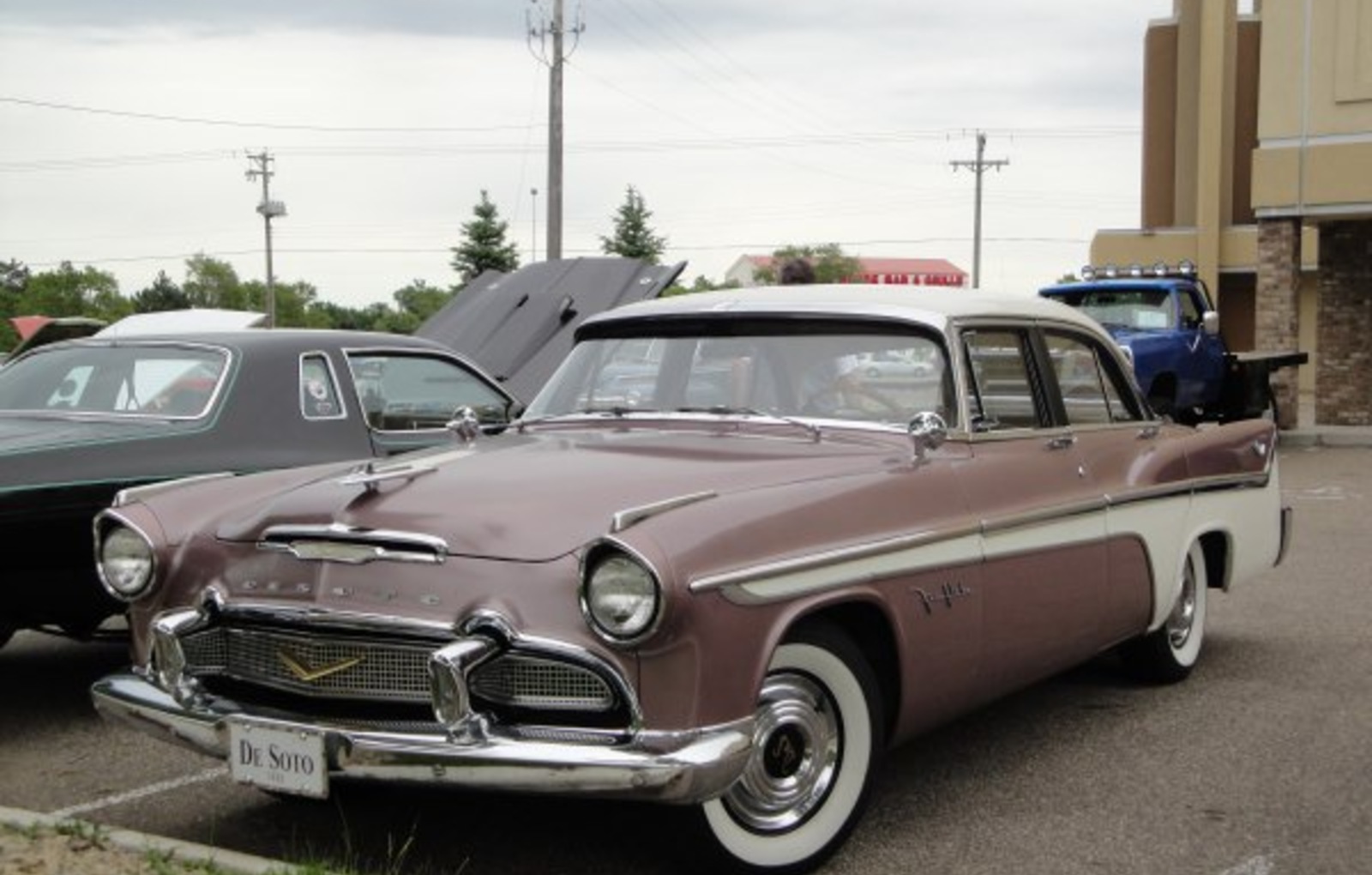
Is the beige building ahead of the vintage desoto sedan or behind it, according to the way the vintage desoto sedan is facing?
behind

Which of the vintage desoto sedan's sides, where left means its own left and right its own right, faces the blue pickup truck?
back

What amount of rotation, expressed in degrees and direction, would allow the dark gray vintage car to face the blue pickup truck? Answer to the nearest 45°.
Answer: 0° — it already faces it

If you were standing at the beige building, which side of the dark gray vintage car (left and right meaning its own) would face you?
front

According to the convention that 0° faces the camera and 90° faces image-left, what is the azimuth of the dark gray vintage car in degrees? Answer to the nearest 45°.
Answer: approximately 225°

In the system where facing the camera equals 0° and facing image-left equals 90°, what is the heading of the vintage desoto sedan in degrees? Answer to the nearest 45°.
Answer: approximately 45°

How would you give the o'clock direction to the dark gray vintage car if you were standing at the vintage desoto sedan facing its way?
The dark gray vintage car is roughly at 3 o'clock from the vintage desoto sedan.

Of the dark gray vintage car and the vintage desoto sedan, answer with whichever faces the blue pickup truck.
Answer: the dark gray vintage car

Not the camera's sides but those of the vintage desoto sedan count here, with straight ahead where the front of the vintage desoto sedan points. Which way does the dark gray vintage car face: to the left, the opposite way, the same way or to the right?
the opposite way

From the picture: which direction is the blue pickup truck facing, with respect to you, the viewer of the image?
facing the viewer and to the left of the viewer

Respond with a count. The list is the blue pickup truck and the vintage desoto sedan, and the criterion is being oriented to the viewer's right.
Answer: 0

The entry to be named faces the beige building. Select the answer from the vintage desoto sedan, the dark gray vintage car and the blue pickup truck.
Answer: the dark gray vintage car

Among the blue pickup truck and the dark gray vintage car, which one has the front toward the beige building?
the dark gray vintage car
